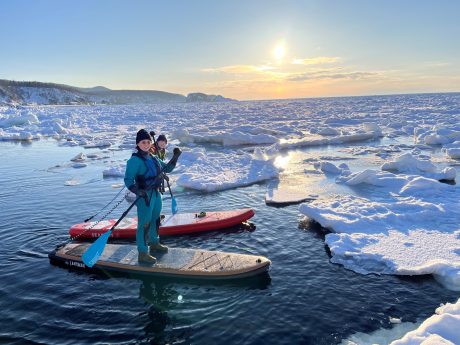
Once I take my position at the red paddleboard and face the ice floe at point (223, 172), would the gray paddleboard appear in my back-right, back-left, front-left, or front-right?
back-right

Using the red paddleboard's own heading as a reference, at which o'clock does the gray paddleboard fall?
The gray paddleboard is roughly at 3 o'clock from the red paddleboard.

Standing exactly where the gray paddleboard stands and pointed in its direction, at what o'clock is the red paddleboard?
The red paddleboard is roughly at 9 o'clock from the gray paddleboard.

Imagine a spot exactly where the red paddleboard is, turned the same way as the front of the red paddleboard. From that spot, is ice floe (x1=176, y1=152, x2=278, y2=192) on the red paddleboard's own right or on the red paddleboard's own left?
on the red paddleboard's own left

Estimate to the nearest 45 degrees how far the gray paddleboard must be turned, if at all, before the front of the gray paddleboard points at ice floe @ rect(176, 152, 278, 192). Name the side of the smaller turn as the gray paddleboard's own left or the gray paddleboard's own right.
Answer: approximately 90° to the gray paddleboard's own left

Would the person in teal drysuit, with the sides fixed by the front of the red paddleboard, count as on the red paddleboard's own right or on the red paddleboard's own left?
on the red paddleboard's own right

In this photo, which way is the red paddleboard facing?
to the viewer's right

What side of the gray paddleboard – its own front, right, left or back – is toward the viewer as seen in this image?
right

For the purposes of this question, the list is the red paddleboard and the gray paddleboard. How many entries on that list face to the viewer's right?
2
